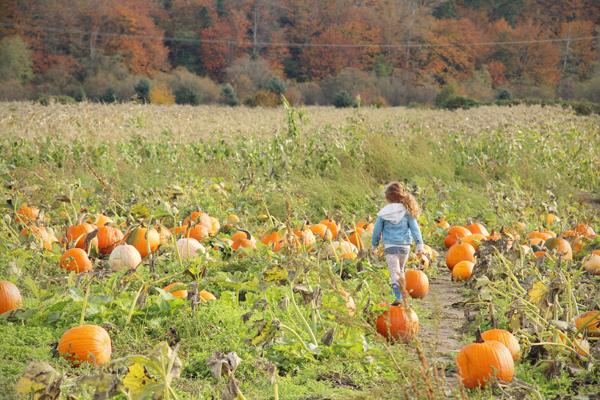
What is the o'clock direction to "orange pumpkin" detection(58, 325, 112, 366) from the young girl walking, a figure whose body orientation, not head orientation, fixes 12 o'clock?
The orange pumpkin is roughly at 7 o'clock from the young girl walking.

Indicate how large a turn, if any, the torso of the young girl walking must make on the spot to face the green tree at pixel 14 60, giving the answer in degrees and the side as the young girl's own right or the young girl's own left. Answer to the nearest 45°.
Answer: approximately 45° to the young girl's own left

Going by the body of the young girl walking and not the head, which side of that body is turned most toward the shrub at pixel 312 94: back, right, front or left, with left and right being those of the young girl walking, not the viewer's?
front

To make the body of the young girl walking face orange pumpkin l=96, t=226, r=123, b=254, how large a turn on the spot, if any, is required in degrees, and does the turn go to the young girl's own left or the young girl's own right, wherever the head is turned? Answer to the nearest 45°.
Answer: approximately 90° to the young girl's own left

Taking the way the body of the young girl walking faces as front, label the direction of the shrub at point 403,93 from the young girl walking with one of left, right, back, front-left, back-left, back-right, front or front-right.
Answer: front

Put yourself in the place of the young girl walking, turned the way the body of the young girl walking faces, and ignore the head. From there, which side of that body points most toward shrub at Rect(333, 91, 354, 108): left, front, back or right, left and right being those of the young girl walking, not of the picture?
front

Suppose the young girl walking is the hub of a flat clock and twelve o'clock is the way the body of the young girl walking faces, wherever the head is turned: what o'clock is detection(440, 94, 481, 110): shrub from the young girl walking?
The shrub is roughly at 12 o'clock from the young girl walking.

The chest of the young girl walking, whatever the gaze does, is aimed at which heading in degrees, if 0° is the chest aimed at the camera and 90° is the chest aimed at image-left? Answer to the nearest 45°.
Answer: approximately 180°

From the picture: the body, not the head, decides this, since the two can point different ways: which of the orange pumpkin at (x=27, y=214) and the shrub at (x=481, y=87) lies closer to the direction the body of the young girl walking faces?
the shrub

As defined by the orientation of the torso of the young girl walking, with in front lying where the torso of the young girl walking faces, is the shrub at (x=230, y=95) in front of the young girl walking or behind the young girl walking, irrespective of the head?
in front

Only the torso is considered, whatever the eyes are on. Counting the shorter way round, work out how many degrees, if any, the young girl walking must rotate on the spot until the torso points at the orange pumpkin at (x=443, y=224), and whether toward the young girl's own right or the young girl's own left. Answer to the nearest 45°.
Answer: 0° — they already face it

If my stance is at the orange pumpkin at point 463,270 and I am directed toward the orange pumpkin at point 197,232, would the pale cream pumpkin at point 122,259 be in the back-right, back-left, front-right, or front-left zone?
front-left

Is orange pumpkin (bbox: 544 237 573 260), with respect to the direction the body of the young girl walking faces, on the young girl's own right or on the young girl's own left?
on the young girl's own right

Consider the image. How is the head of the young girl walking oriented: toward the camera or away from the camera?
away from the camera

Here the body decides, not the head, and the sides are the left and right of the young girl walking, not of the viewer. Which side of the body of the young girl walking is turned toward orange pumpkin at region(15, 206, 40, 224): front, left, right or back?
left

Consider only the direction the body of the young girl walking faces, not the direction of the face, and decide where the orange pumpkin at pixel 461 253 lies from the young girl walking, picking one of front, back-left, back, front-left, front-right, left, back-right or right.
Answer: front-right
